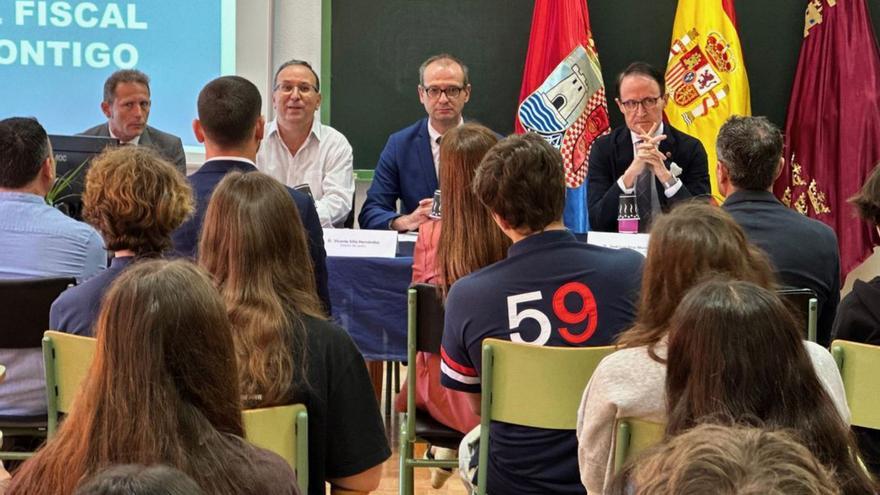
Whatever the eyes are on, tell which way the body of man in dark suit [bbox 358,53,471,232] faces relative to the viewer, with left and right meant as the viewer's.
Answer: facing the viewer

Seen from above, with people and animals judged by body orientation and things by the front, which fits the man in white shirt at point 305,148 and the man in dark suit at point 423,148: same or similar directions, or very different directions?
same or similar directions

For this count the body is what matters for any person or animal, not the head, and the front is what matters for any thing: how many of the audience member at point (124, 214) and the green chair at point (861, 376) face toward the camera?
0

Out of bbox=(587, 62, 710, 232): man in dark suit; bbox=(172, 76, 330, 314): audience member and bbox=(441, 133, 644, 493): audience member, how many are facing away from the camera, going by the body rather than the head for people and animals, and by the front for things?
2

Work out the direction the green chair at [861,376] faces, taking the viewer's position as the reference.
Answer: facing away from the viewer

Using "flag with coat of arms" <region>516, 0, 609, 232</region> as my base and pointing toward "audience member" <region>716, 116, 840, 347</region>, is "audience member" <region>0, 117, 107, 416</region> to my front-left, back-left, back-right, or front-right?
front-right

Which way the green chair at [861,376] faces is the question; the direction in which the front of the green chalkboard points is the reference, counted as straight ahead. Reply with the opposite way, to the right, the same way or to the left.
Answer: the opposite way

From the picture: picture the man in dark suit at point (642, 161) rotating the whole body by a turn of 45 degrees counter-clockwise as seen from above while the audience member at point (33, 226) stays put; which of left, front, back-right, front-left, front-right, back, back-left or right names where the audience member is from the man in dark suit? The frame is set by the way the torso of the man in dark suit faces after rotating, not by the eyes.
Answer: right

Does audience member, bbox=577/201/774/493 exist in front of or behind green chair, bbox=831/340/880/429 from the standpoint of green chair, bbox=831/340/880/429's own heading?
behind

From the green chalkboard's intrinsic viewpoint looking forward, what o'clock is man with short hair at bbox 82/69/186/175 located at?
The man with short hair is roughly at 2 o'clock from the green chalkboard.

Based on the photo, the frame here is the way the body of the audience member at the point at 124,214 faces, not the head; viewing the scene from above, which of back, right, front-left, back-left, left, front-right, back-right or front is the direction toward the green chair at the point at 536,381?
back-right

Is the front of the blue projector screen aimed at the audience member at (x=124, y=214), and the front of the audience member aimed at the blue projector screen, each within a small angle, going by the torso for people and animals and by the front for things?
yes

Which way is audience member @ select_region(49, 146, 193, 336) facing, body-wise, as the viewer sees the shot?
away from the camera

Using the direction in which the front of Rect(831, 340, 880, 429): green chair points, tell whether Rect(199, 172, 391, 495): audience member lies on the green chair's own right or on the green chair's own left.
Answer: on the green chair's own left

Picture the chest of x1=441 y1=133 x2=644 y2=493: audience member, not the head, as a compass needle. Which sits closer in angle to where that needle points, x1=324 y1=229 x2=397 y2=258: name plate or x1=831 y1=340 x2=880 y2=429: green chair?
the name plate

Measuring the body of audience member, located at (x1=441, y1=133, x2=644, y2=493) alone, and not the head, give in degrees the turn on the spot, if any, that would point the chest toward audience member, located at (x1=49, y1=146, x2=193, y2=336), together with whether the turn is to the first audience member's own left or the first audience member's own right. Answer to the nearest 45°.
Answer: approximately 90° to the first audience member's own left

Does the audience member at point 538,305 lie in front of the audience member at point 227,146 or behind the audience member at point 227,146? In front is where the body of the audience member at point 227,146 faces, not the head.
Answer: behind

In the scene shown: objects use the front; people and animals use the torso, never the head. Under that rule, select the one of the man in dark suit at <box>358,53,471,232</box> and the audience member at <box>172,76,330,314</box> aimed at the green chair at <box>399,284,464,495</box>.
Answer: the man in dark suit

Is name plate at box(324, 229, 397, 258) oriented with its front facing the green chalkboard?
no

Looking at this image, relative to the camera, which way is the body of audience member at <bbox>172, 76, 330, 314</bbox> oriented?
away from the camera

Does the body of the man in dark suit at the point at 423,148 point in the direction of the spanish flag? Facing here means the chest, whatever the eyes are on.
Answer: no

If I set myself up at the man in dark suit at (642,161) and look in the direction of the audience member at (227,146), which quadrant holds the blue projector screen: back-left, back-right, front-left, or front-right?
front-right
